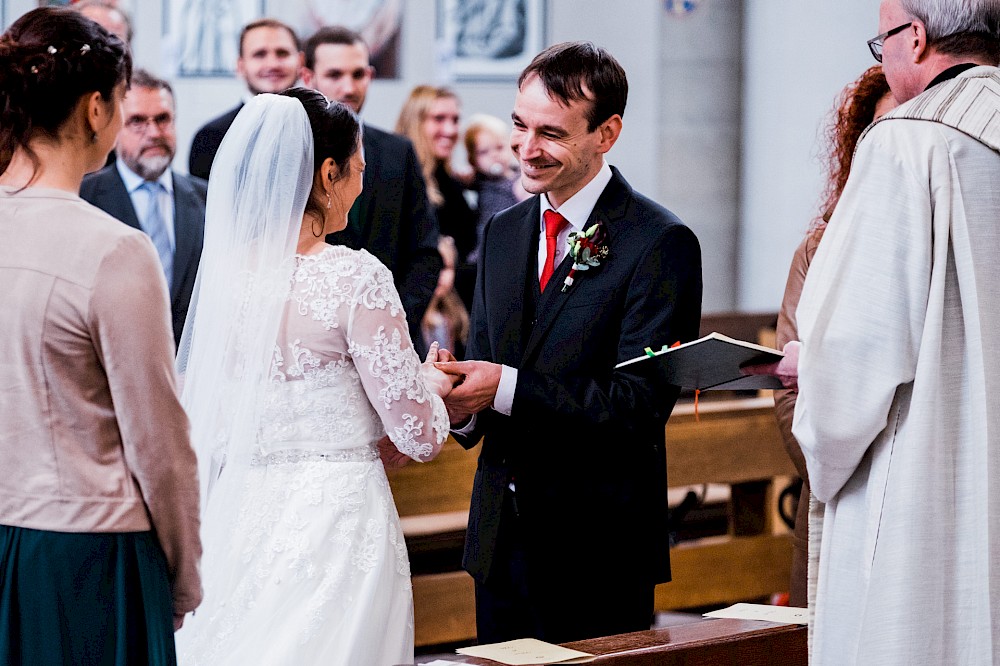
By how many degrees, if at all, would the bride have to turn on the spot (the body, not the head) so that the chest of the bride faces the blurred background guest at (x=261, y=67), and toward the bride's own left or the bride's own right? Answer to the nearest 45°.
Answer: approximately 45° to the bride's own left

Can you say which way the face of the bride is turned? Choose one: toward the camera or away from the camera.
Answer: away from the camera

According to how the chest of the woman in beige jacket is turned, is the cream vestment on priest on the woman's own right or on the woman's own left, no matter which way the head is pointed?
on the woman's own right

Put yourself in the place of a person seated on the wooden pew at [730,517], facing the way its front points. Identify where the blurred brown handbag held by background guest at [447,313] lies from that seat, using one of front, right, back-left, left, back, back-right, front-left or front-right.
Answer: back-right

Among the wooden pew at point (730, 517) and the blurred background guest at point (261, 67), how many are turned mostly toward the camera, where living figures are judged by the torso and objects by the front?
2

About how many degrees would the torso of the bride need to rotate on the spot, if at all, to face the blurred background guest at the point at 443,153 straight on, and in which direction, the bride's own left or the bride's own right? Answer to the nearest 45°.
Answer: approximately 45° to the bride's own left

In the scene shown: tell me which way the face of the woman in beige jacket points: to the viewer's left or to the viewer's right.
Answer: to the viewer's right

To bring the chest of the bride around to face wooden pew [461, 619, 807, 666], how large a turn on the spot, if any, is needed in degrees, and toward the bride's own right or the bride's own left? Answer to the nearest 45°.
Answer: approximately 45° to the bride's own right
